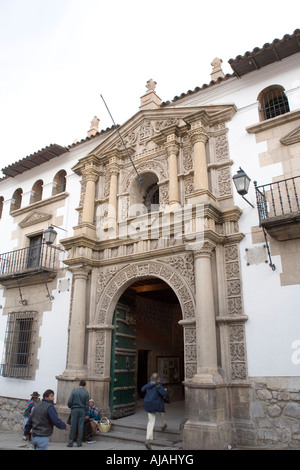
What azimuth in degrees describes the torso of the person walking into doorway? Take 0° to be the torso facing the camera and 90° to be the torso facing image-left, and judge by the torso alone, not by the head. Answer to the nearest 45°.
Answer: approximately 180°

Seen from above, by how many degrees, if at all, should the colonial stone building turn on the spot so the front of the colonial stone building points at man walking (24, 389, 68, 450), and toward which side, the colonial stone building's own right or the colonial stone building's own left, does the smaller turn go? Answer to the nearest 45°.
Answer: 0° — it already faces them

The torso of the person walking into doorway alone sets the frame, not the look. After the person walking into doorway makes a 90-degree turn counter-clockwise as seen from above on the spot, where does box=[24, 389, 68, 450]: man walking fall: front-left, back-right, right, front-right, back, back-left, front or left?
front-left
